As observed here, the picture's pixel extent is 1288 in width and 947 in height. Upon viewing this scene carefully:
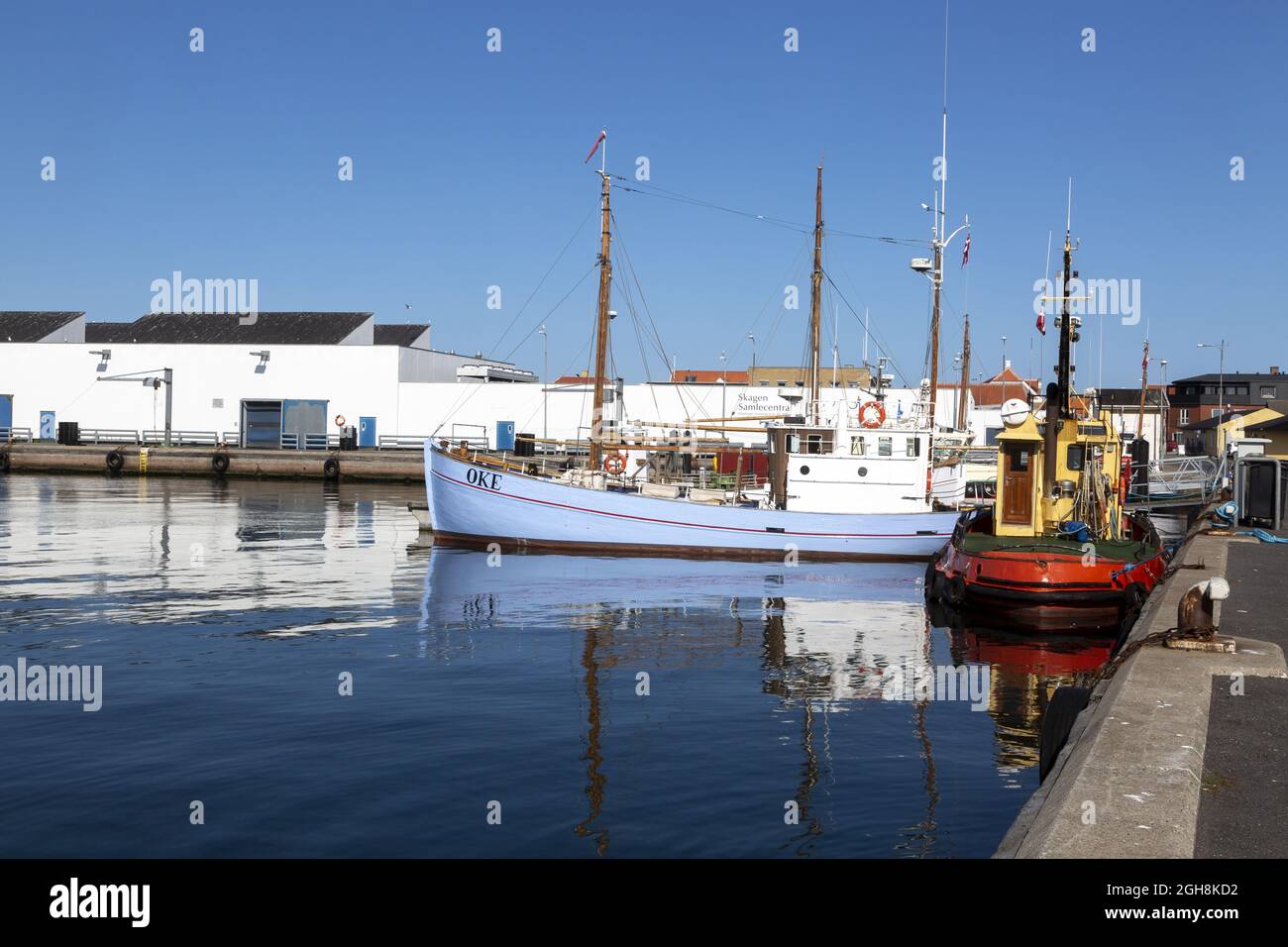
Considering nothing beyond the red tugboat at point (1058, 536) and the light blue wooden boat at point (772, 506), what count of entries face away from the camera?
1

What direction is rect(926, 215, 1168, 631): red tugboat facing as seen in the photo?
away from the camera

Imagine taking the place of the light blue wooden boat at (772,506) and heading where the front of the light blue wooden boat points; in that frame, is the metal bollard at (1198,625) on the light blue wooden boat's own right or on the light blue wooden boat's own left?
on the light blue wooden boat's own left

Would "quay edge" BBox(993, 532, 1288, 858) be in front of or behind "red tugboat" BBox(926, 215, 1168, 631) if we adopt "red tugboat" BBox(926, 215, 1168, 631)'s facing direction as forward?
behind

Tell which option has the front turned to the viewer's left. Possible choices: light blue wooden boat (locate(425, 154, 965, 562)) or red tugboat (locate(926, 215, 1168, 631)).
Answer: the light blue wooden boat

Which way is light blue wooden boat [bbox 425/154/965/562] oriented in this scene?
to the viewer's left

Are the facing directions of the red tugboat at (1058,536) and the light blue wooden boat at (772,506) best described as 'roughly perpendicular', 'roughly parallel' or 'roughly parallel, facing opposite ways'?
roughly perpendicular
